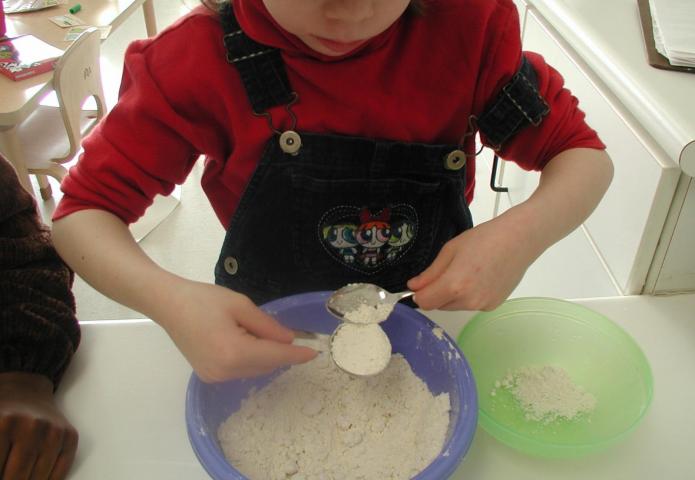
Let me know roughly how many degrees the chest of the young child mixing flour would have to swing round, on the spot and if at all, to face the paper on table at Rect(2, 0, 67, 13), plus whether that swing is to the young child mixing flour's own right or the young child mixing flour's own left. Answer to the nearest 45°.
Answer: approximately 135° to the young child mixing flour's own right

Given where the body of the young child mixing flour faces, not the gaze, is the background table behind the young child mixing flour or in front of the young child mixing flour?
behind

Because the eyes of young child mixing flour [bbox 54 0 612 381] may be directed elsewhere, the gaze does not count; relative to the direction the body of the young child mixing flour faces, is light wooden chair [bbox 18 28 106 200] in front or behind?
behind

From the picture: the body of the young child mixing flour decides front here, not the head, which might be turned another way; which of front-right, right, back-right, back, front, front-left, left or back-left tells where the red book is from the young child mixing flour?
back-right

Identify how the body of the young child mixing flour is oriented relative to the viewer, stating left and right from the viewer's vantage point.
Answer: facing the viewer
